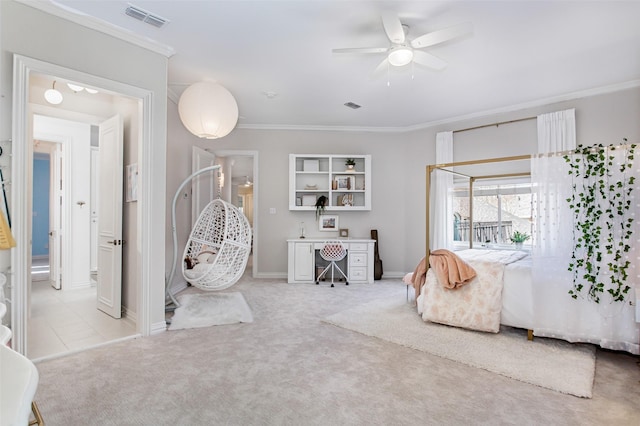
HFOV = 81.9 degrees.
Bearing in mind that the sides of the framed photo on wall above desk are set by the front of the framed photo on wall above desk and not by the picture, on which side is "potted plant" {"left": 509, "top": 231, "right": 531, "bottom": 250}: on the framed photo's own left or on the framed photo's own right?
on the framed photo's own left

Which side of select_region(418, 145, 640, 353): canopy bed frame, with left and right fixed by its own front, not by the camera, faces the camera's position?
left

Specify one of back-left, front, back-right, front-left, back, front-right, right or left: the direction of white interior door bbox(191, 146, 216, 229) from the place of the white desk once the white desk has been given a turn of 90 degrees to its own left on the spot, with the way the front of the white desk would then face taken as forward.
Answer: back

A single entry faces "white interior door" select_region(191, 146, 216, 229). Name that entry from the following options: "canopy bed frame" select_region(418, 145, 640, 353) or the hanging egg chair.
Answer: the canopy bed frame

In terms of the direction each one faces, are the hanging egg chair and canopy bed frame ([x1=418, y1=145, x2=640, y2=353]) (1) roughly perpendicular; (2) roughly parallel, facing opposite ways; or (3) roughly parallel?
roughly perpendicular

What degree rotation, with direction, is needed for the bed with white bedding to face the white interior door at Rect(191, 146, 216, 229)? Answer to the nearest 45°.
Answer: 0° — it already faces it

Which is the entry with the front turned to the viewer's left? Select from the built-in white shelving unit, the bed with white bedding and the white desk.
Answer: the bed with white bedding

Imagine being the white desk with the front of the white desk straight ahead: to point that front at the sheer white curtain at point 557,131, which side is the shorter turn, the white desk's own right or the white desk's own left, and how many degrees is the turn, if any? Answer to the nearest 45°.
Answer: approximately 90° to the white desk's own left

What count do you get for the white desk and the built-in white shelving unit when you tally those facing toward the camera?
2
